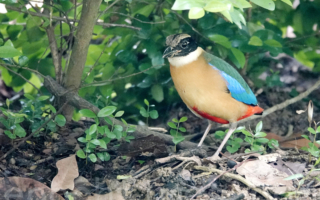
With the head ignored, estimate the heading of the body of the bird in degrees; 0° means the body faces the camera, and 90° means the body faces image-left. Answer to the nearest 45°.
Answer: approximately 45°

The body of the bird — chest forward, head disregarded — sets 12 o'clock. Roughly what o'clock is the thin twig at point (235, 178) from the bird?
The thin twig is roughly at 10 o'clock from the bird.

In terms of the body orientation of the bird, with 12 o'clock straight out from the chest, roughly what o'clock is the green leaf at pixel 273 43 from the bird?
The green leaf is roughly at 6 o'clock from the bird.

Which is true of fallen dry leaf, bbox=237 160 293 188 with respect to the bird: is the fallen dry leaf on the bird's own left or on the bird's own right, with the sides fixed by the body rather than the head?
on the bird's own left

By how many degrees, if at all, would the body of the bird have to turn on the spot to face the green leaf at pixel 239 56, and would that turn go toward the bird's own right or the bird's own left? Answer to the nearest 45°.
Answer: approximately 180°

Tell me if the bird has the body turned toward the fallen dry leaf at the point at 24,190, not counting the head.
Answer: yes

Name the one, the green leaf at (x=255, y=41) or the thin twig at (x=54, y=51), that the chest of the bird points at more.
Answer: the thin twig

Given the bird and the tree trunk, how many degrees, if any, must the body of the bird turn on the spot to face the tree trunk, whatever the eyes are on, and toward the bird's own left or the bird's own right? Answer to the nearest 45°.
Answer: approximately 45° to the bird's own right

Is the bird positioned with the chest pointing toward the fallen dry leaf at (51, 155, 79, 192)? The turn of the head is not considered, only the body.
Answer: yes
